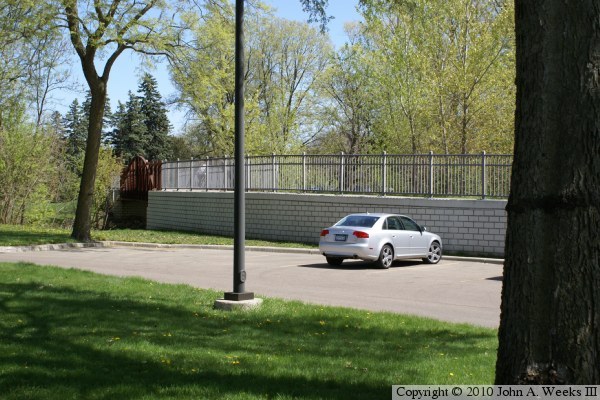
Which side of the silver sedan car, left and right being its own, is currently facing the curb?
left

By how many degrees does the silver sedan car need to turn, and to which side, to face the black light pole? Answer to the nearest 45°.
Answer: approximately 135° to its right

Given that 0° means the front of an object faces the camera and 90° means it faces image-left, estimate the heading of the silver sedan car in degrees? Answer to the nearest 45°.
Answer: approximately 225°

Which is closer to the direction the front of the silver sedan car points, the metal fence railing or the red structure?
the metal fence railing

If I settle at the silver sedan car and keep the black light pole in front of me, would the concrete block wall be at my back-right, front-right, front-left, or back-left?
back-right
